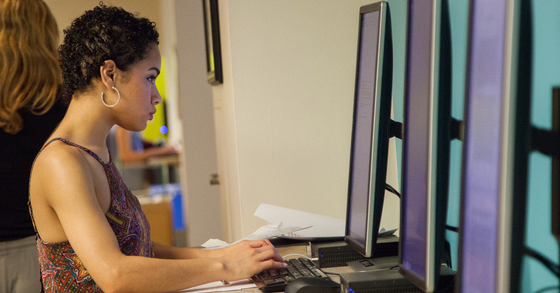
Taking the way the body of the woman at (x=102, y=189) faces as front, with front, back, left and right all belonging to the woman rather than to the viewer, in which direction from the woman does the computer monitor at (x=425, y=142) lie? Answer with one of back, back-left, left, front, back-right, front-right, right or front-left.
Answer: front-right

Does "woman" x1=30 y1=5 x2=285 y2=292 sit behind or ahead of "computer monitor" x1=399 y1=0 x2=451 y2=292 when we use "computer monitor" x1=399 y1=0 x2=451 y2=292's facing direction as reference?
ahead

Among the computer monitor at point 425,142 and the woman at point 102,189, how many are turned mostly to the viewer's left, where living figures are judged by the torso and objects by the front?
1

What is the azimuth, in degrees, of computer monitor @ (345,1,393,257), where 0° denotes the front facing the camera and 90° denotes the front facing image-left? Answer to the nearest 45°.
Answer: approximately 90°

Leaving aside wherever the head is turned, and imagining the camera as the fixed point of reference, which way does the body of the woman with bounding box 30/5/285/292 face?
to the viewer's right

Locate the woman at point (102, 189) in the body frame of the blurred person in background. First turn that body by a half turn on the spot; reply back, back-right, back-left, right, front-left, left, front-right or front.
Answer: front

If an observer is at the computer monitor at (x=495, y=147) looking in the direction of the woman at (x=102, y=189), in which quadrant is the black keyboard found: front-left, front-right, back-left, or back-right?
front-right

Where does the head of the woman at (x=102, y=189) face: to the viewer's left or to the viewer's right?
to the viewer's right

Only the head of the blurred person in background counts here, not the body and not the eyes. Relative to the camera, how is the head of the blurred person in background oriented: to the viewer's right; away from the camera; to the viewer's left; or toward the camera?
away from the camera

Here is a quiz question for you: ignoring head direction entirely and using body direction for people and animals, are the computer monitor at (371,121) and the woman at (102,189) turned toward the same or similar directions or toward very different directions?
very different directions

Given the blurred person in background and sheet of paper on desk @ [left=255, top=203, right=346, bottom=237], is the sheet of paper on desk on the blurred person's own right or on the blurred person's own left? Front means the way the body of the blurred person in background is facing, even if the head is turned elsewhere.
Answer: on the blurred person's own right

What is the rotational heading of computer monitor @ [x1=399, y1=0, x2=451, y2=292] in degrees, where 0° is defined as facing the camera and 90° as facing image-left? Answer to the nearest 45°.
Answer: approximately 90°

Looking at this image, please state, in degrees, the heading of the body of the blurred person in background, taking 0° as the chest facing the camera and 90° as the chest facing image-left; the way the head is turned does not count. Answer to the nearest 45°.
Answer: approximately 180°

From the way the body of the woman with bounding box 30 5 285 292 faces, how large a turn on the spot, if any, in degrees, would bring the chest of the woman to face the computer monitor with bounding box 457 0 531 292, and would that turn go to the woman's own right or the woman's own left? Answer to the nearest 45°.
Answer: approximately 45° to the woman's own right
